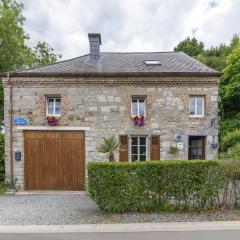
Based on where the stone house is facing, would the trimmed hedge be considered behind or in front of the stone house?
in front

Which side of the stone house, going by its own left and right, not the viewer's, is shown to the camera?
front

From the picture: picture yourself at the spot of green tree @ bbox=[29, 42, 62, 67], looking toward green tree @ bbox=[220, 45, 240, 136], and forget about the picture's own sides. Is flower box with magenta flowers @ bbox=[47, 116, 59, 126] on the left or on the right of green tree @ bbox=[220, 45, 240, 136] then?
right

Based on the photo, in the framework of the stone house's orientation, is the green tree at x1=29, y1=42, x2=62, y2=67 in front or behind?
behind

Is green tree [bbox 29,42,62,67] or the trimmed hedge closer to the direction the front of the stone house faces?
the trimmed hedge

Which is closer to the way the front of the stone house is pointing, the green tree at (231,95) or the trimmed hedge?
the trimmed hedge
